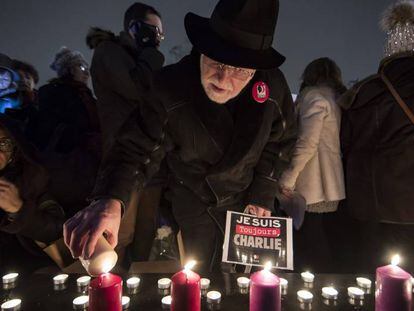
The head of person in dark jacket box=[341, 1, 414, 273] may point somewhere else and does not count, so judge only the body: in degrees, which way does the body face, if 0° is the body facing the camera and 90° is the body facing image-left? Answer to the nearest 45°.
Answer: approximately 180°

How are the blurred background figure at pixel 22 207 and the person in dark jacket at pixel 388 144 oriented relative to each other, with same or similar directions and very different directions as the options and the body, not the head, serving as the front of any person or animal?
very different directions

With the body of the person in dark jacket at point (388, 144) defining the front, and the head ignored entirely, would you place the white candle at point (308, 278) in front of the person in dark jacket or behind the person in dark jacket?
behind

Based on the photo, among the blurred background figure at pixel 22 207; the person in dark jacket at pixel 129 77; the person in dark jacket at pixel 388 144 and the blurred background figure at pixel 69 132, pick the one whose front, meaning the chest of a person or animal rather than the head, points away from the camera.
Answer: the person in dark jacket at pixel 388 144

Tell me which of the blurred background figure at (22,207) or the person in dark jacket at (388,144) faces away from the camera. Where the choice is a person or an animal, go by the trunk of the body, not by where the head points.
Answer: the person in dark jacket

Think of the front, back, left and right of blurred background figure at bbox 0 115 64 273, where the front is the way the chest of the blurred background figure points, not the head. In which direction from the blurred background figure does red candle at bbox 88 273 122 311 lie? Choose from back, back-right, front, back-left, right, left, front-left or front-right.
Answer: front-left
